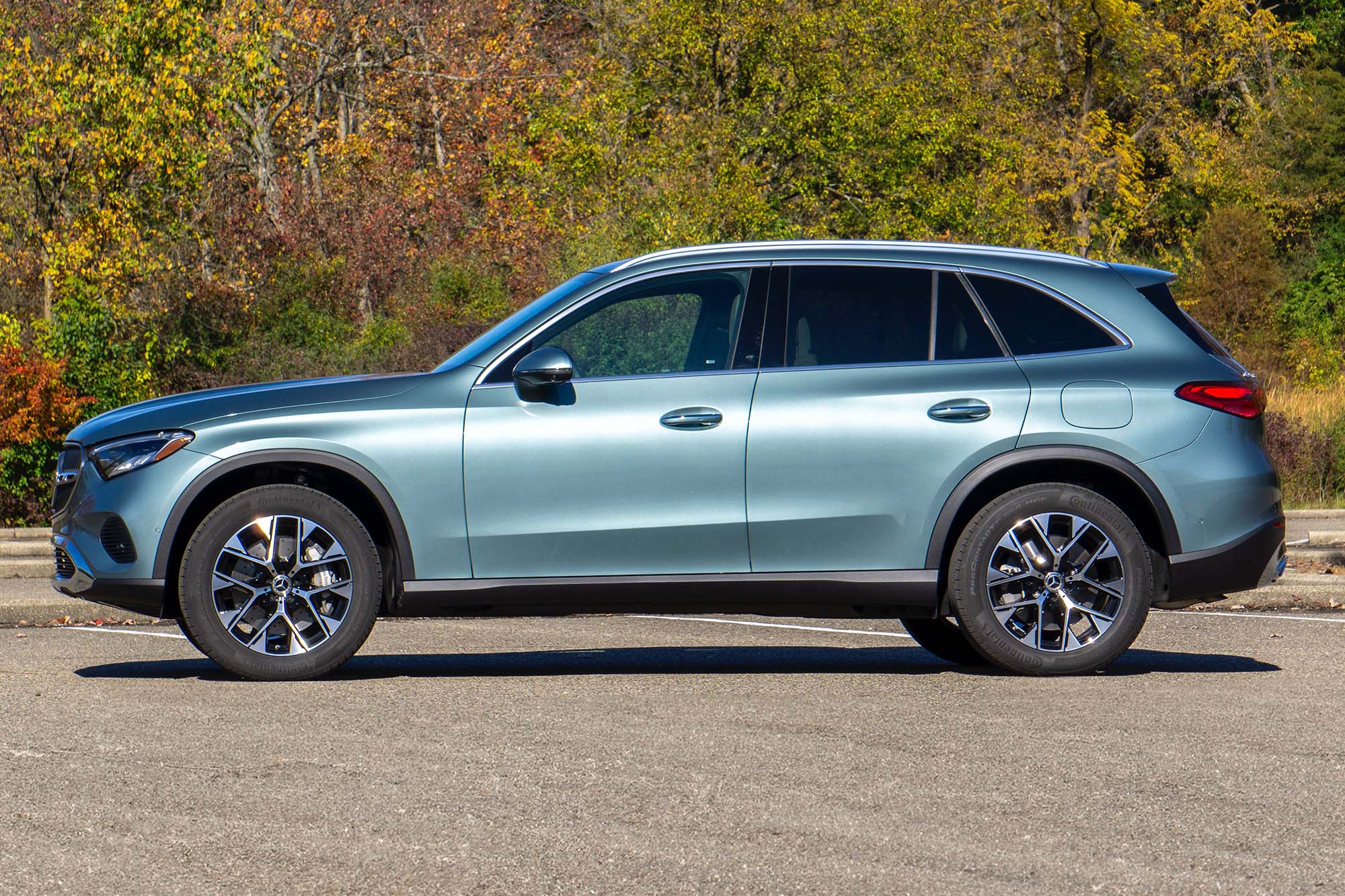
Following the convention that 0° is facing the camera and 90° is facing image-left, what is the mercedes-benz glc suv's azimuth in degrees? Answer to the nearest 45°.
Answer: approximately 90°
